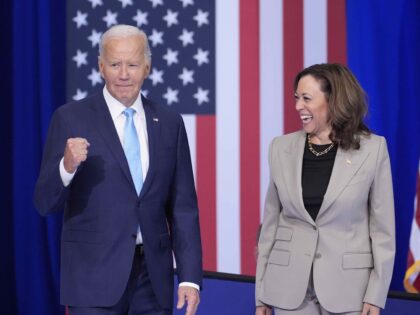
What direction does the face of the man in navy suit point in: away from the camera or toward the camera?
toward the camera

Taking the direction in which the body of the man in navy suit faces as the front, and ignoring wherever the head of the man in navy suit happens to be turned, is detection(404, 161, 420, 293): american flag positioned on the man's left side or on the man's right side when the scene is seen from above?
on the man's left side

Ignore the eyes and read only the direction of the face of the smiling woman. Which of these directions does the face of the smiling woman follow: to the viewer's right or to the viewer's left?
to the viewer's left

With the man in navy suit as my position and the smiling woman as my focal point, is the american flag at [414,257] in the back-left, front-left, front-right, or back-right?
front-left

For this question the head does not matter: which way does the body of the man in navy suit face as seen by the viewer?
toward the camera

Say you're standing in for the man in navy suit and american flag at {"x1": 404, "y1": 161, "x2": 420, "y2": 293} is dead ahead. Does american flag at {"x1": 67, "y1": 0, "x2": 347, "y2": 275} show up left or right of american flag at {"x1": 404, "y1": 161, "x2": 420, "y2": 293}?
left

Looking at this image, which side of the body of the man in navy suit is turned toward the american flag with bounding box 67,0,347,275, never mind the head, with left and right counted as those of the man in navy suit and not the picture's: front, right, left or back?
back

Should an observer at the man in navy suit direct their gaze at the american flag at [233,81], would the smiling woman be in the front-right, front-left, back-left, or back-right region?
front-right

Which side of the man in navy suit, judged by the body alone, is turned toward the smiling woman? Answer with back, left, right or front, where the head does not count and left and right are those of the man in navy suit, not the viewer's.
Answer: left
